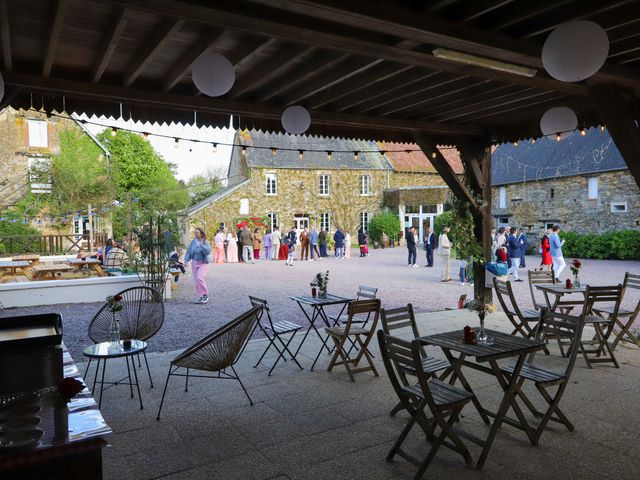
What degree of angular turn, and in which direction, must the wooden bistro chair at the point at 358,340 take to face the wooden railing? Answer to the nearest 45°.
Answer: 0° — it already faces it

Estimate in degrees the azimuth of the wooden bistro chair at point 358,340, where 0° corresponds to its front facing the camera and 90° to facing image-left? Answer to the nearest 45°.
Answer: approximately 135°

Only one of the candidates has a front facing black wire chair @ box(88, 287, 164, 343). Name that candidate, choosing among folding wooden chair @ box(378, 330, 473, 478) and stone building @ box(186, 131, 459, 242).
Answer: the stone building

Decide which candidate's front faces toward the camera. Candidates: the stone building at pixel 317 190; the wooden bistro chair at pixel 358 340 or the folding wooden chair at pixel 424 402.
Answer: the stone building

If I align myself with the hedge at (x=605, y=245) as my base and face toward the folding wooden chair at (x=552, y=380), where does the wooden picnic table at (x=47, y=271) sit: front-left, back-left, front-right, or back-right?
front-right

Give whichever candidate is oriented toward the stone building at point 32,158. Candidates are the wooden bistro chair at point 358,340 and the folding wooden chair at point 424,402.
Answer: the wooden bistro chair

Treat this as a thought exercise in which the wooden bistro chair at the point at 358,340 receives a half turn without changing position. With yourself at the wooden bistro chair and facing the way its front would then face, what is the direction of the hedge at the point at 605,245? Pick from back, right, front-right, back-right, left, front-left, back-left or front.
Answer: left

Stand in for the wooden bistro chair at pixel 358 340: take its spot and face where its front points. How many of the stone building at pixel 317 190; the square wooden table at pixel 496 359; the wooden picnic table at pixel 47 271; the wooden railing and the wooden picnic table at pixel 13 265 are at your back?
1

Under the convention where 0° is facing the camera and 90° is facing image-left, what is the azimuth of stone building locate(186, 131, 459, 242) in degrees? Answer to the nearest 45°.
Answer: approximately 0°

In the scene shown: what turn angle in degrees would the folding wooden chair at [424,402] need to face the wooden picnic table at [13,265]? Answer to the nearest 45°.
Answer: approximately 90° to its left

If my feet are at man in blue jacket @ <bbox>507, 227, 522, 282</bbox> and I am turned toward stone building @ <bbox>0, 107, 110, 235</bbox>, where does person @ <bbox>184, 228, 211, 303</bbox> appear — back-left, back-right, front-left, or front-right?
front-left

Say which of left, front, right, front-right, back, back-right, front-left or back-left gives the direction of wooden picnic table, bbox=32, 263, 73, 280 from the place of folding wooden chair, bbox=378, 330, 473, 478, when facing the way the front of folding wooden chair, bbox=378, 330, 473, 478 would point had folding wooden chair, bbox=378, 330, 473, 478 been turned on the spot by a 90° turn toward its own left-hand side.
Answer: front

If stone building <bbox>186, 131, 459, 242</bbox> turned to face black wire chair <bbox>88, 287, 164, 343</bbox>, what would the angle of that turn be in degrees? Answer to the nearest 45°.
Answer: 0° — it already faces it

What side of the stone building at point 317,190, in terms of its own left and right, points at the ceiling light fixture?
front

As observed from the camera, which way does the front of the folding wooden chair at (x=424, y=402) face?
facing away from the viewer and to the right of the viewer

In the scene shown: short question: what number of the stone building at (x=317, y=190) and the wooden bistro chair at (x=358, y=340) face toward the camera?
1
